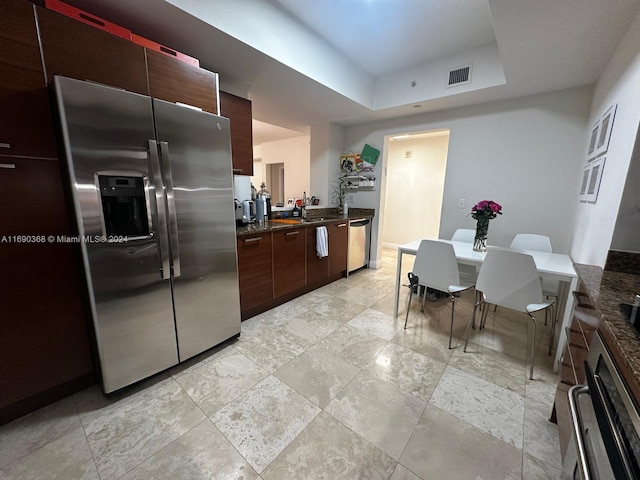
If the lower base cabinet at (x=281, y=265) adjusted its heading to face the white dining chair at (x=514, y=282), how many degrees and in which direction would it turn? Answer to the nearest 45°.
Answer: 0° — it already faces it

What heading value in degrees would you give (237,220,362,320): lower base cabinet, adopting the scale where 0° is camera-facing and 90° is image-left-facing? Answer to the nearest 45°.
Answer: approximately 315°

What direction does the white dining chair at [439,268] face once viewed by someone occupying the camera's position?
facing away from the viewer and to the right of the viewer

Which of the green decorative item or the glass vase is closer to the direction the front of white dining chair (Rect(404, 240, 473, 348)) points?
the glass vase

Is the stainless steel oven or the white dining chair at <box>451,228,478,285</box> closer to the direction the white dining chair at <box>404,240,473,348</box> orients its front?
the white dining chair

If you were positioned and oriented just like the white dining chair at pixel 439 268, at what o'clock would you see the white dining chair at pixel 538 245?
the white dining chair at pixel 538 245 is roughly at 12 o'clock from the white dining chair at pixel 439 268.
